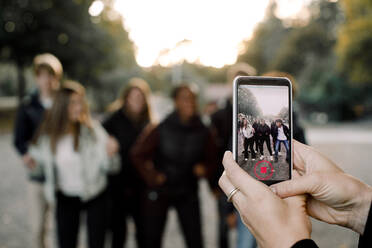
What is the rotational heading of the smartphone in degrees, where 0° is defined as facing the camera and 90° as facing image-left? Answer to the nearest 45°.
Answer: approximately 0°

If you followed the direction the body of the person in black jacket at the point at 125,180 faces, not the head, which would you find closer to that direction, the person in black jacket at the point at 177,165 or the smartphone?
the smartphone

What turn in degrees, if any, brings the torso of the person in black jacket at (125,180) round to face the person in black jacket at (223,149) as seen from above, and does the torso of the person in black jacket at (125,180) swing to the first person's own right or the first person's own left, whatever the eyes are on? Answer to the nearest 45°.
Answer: approximately 90° to the first person's own left

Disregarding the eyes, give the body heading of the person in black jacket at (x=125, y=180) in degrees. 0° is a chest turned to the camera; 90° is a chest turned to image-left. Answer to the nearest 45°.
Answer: approximately 0°
